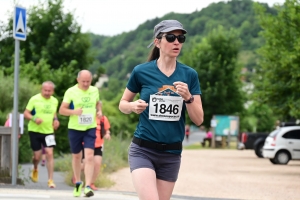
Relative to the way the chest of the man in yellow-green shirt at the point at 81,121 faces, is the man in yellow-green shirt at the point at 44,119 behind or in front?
behind

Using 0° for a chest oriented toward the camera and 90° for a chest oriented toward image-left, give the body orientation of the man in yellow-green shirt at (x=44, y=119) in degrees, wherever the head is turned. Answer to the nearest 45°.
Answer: approximately 315°

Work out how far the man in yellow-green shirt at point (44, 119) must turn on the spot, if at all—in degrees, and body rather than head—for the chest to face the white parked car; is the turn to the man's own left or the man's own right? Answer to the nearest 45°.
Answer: approximately 90° to the man's own left

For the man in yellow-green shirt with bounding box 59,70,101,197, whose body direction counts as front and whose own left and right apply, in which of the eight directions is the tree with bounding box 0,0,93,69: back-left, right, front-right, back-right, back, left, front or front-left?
back

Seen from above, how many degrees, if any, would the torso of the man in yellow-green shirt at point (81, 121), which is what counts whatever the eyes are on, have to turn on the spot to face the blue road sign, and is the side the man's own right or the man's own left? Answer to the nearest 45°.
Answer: approximately 135° to the man's own right

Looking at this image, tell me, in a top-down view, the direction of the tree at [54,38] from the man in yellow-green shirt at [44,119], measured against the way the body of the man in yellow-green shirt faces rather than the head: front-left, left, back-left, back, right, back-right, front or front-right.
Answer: back-left

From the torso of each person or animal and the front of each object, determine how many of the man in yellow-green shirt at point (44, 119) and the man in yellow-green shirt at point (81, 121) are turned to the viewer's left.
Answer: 0

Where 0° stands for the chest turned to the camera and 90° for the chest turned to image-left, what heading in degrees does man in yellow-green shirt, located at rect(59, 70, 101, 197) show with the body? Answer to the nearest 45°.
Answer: approximately 0°
